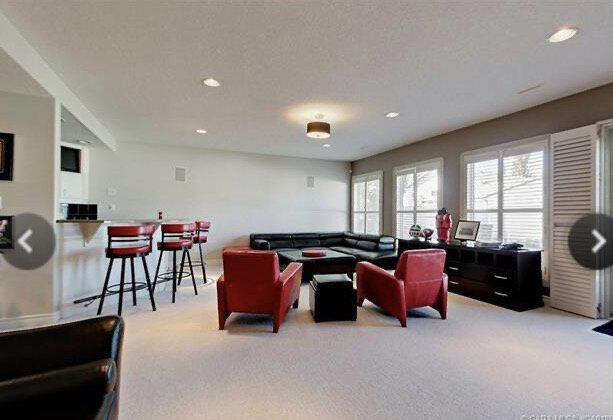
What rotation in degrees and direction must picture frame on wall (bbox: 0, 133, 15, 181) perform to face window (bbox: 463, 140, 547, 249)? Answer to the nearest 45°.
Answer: approximately 45° to its left

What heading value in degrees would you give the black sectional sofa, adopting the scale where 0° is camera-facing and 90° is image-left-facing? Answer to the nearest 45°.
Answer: approximately 0°

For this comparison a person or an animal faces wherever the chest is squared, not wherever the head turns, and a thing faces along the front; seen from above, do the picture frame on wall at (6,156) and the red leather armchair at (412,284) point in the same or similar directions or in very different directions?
very different directions
